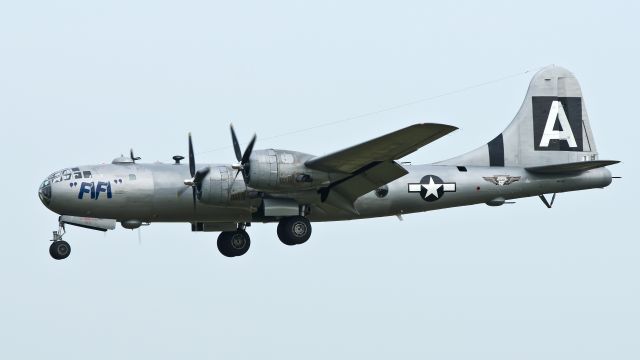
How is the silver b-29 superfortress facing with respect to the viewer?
to the viewer's left
